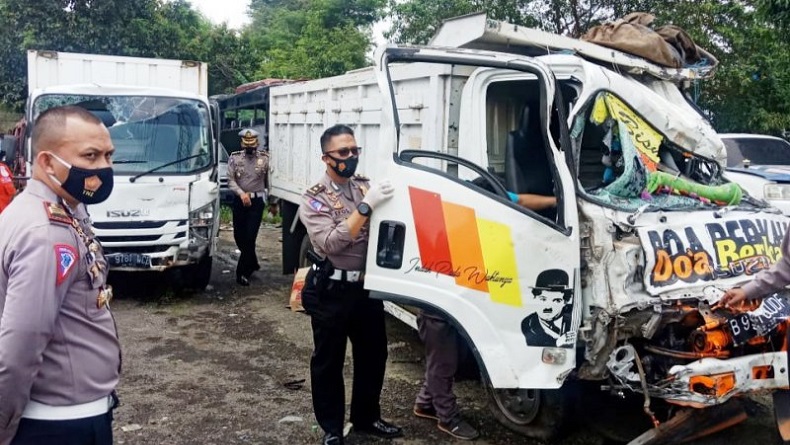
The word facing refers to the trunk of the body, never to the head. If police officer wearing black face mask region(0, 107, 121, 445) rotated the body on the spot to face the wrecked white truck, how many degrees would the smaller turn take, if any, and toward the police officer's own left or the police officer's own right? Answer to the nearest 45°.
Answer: approximately 45° to the police officer's own left

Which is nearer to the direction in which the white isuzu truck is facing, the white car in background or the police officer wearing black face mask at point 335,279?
the police officer wearing black face mask

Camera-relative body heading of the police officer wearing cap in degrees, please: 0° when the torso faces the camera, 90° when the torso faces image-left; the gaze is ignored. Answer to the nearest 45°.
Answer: approximately 0°

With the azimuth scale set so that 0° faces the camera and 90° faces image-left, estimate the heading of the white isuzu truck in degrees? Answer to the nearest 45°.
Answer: approximately 0°

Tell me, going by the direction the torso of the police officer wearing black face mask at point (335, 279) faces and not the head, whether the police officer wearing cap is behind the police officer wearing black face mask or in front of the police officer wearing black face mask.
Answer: behind

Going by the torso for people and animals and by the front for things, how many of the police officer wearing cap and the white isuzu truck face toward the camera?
2

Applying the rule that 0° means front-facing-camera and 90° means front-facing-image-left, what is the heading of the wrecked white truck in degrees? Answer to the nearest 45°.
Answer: approximately 315°

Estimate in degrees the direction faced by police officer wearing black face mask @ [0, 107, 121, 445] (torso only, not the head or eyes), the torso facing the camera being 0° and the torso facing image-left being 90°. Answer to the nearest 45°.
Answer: approximately 315°

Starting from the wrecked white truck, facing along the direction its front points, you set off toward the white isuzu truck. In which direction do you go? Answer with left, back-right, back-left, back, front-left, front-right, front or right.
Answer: back

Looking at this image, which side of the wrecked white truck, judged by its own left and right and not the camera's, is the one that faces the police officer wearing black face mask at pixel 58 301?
right

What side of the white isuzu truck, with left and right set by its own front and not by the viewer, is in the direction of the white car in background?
left
